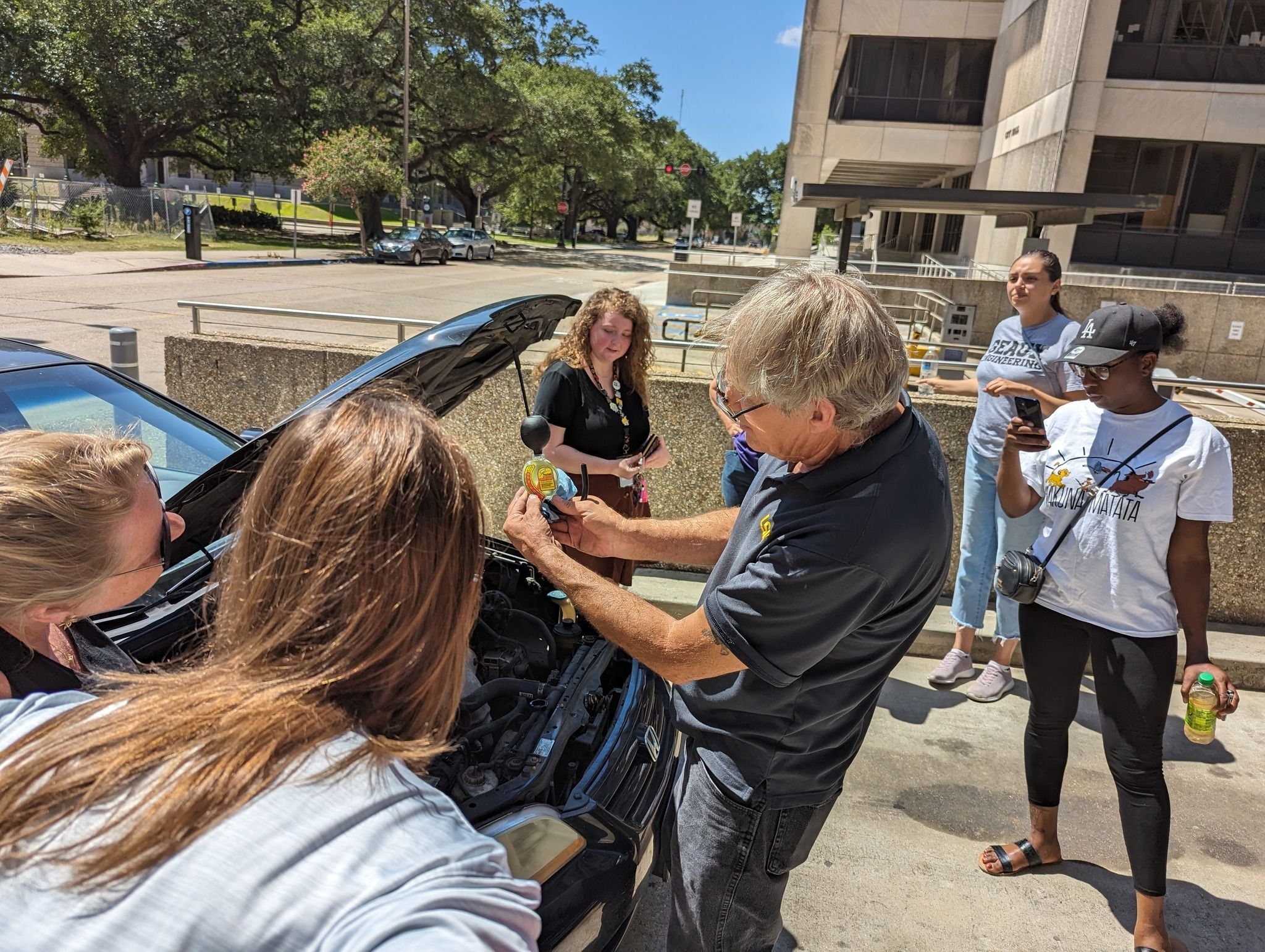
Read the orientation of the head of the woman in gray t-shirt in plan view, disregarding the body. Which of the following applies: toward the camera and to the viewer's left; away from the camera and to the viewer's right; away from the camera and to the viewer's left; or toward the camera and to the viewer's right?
toward the camera and to the viewer's left

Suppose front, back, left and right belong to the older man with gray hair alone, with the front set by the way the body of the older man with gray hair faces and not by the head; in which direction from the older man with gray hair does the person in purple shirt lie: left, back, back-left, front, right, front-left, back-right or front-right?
right

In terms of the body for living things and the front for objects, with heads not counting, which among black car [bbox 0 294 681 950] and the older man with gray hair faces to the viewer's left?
the older man with gray hair

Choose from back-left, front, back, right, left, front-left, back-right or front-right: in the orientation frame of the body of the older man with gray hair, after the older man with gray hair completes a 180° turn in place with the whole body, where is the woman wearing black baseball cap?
front-left

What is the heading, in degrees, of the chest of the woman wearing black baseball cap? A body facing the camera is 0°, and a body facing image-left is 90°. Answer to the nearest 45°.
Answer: approximately 45°

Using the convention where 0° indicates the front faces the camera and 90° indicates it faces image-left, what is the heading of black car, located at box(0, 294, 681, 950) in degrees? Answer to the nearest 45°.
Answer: approximately 315°

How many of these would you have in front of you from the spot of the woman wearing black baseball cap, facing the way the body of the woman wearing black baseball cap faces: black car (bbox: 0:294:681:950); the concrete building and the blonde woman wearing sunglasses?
2

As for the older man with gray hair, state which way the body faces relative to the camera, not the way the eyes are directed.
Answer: to the viewer's left

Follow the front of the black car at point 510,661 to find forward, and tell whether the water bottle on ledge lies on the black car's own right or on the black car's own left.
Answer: on the black car's own left

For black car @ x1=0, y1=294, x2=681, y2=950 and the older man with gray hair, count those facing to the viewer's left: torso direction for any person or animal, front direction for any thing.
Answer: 1
